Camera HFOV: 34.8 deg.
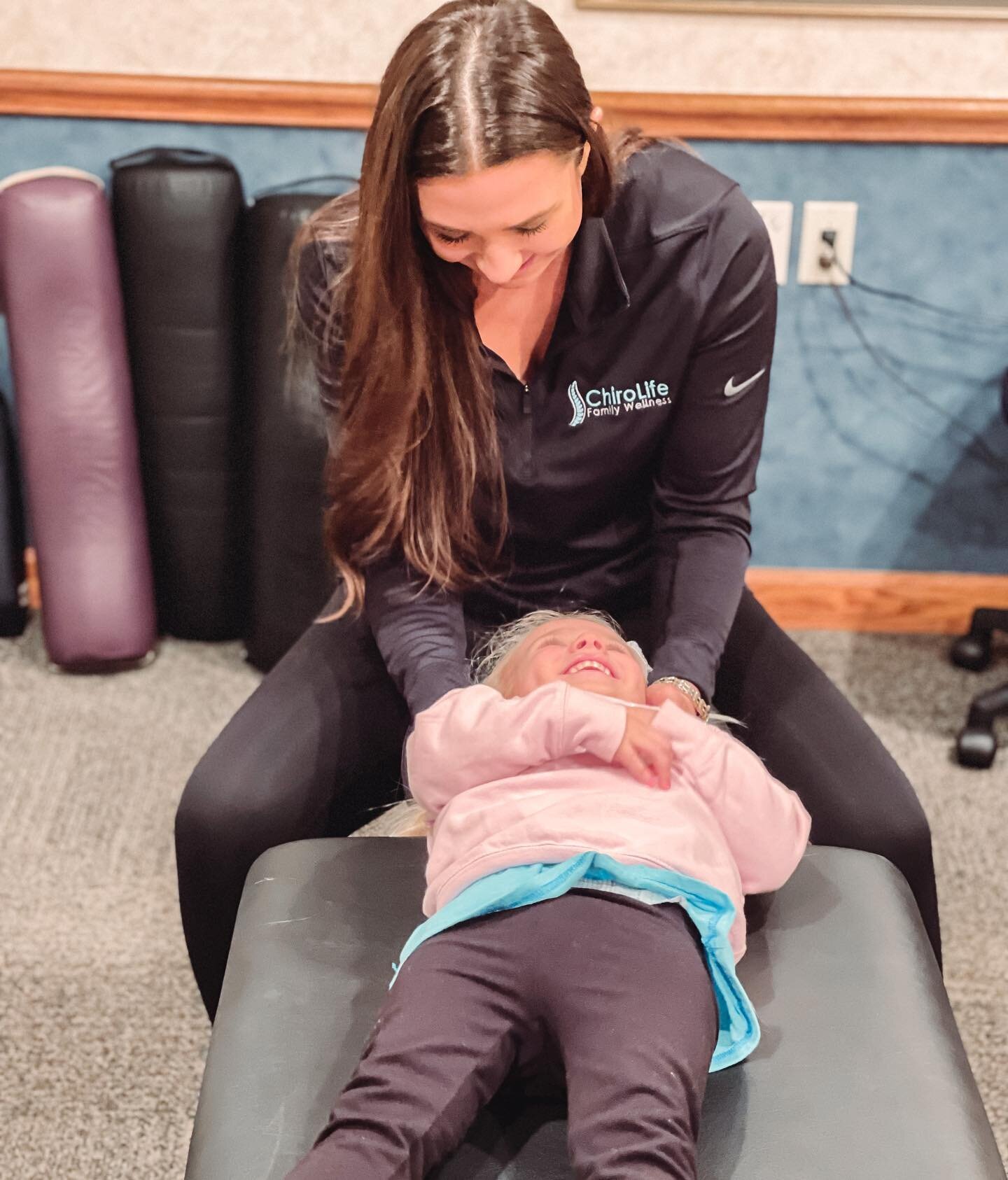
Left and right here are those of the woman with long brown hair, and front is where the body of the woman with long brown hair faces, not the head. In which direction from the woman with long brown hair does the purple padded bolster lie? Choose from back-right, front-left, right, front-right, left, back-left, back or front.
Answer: back-right

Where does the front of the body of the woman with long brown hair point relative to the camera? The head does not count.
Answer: toward the camera

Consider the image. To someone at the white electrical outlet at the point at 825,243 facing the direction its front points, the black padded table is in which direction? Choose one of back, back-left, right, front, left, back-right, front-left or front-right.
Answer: front

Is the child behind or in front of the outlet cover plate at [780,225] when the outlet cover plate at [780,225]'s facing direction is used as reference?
in front

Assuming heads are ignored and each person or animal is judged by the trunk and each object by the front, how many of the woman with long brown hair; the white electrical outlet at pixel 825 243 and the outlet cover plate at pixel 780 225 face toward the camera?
3

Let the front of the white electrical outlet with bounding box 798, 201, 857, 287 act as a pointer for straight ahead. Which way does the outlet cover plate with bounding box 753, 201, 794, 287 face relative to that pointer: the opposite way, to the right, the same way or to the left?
the same way

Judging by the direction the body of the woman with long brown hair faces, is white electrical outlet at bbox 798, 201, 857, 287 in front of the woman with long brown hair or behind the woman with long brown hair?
behind

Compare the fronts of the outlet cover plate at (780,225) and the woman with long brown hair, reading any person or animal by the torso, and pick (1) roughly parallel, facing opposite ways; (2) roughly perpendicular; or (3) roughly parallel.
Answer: roughly parallel

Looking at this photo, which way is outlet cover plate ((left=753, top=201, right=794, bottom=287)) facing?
toward the camera

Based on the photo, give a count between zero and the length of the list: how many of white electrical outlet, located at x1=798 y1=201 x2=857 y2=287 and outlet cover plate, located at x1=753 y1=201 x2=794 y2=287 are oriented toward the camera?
2

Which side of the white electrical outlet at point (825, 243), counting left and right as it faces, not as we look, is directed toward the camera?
front

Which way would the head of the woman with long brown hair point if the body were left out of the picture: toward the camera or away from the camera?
toward the camera

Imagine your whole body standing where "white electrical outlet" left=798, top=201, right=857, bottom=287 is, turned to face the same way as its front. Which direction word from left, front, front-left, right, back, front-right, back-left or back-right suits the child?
front
